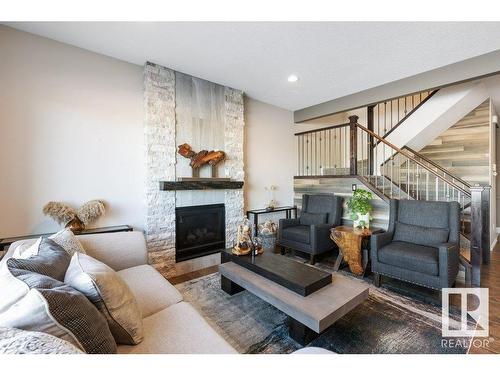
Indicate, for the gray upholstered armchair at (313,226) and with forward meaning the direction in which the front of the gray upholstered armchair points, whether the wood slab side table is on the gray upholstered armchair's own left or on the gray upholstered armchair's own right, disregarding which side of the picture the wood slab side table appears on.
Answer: on the gray upholstered armchair's own left

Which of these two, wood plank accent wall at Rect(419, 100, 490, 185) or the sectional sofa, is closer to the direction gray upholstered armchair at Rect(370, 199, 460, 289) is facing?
the sectional sofa

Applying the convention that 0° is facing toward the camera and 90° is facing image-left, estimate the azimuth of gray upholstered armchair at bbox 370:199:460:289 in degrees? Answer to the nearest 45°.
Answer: approximately 45°

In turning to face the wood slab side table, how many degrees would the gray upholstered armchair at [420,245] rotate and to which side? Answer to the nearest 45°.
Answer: approximately 45° to its right

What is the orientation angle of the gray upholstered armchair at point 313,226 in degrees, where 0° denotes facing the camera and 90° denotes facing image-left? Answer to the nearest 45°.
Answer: approximately 45°

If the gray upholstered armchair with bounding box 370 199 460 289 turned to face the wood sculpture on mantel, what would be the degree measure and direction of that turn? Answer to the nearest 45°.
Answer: approximately 45° to its right

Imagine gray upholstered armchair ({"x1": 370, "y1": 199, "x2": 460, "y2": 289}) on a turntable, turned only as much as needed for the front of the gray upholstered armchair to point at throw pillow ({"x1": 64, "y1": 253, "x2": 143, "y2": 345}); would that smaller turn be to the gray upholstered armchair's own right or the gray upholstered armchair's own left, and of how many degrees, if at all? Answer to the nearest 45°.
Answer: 0° — it already faces it
